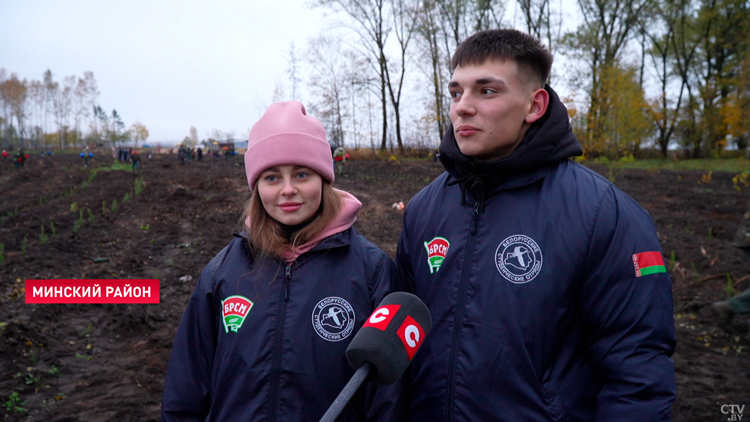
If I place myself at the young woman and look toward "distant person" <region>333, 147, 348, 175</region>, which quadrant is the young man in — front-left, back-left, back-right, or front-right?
back-right

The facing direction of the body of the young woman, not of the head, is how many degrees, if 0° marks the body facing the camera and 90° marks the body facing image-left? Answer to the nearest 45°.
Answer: approximately 0°

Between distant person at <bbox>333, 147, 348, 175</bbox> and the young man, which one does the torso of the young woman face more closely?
the young man

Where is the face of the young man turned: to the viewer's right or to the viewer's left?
to the viewer's left

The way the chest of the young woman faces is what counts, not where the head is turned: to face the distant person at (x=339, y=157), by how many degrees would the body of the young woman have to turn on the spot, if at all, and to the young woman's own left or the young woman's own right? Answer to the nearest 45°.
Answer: approximately 180°

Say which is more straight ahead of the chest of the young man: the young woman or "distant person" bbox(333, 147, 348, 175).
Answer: the young woman
